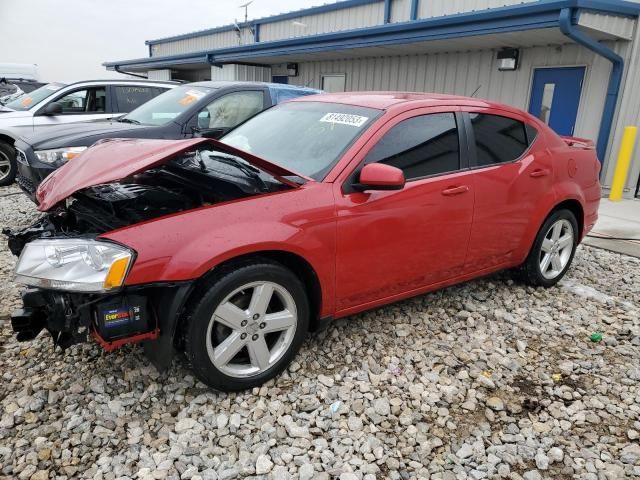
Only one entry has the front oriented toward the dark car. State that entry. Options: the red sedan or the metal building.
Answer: the metal building

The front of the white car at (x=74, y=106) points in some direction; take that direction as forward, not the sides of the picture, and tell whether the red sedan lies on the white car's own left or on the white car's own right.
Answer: on the white car's own left

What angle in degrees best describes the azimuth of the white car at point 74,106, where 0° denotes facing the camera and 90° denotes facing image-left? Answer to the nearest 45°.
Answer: approximately 45°

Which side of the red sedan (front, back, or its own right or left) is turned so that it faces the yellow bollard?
back

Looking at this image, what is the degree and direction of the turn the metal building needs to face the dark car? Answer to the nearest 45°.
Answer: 0° — it already faces it

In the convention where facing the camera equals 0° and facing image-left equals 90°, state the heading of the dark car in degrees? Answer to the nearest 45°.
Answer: approximately 45°

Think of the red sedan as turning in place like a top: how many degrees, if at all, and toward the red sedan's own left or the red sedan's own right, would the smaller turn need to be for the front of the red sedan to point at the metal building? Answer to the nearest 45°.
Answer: approximately 180°

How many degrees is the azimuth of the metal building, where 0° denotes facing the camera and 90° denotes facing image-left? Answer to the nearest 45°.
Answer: approximately 45°

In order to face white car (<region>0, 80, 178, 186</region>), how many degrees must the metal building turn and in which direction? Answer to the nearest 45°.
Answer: approximately 45° to its right

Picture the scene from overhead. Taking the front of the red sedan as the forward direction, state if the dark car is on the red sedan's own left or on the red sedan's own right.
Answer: on the red sedan's own right
